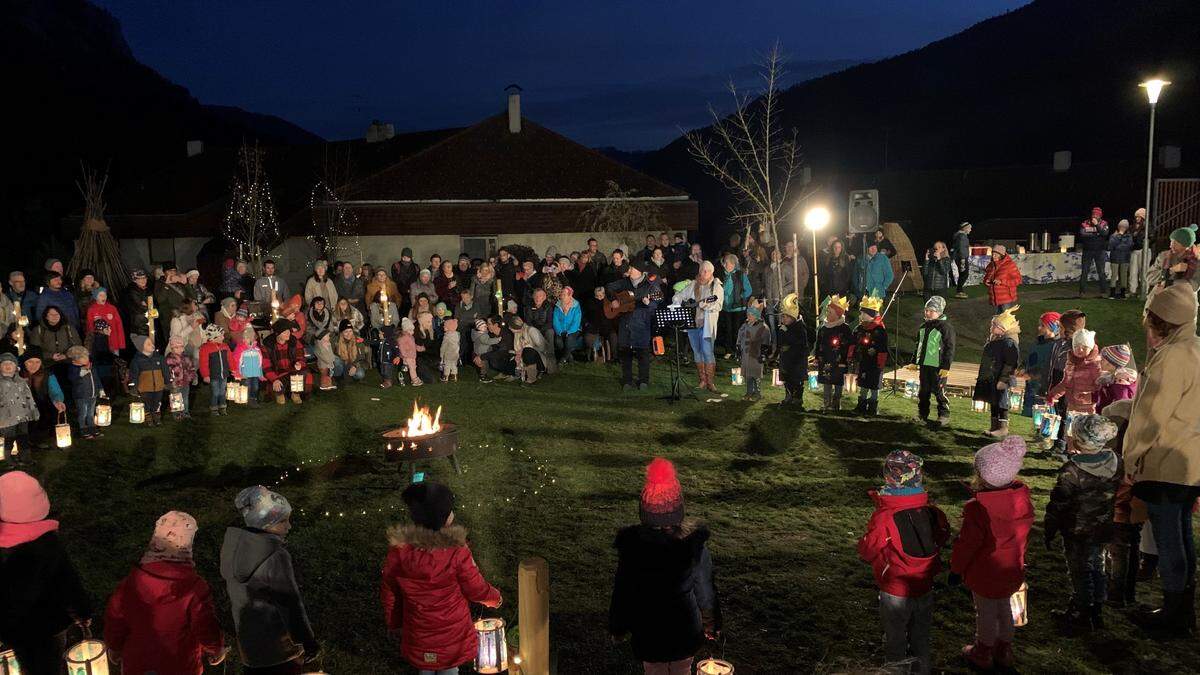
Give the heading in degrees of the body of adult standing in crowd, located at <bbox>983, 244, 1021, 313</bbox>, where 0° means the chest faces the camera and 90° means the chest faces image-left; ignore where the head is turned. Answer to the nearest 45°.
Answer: approximately 45°

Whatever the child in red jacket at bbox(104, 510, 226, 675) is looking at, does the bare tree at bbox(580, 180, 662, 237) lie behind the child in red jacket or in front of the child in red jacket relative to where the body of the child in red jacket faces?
in front

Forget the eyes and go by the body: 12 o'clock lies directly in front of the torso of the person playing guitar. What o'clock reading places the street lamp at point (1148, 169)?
The street lamp is roughly at 8 o'clock from the person playing guitar.

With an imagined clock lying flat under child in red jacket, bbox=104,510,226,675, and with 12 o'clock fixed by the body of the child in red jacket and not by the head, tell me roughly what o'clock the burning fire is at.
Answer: The burning fire is roughly at 1 o'clock from the child in red jacket.

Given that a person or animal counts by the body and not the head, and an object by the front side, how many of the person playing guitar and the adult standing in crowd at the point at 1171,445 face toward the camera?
1

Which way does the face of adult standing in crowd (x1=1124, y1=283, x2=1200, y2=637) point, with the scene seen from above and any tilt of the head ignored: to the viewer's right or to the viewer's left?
to the viewer's left

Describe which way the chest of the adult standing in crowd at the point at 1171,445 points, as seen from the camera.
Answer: to the viewer's left

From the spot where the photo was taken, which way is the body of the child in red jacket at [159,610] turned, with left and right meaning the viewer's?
facing away from the viewer

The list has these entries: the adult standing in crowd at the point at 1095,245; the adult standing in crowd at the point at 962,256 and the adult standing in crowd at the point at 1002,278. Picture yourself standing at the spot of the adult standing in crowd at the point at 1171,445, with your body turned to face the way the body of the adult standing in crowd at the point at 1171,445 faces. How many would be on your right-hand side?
3

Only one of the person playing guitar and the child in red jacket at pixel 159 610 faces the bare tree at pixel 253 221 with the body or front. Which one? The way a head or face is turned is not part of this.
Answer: the child in red jacket

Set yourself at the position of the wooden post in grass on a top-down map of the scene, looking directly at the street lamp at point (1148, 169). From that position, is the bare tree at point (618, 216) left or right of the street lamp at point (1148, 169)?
left
